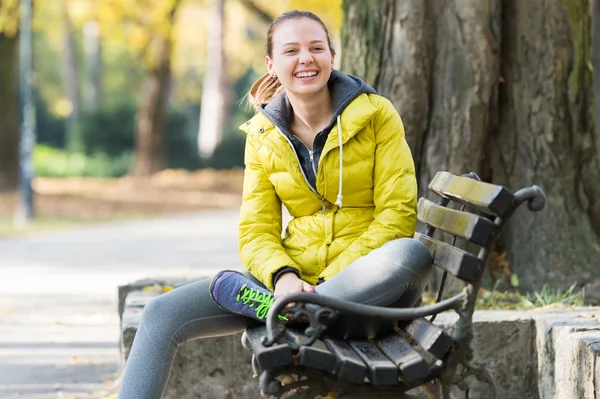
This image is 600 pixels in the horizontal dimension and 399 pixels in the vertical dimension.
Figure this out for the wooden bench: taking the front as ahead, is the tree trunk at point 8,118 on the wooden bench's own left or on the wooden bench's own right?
on the wooden bench's own right

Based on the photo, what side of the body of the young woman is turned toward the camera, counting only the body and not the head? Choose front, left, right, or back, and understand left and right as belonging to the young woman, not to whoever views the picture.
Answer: front

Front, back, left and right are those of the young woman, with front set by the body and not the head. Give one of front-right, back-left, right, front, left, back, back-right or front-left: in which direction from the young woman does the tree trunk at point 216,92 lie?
back

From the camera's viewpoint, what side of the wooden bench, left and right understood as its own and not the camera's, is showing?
left
